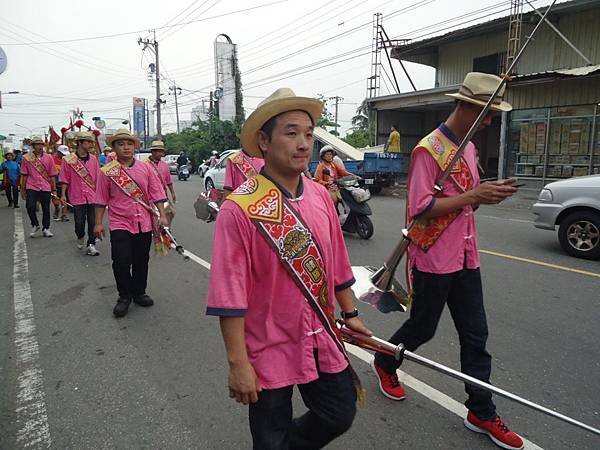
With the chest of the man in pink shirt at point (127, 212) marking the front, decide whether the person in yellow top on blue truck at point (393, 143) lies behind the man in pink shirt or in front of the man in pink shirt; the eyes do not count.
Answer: behind

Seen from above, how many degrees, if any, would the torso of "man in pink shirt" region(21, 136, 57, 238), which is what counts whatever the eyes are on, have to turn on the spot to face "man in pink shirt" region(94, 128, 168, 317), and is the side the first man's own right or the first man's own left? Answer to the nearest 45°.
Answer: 0° — they already face them

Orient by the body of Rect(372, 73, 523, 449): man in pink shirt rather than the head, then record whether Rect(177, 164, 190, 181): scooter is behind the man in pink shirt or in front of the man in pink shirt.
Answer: behind

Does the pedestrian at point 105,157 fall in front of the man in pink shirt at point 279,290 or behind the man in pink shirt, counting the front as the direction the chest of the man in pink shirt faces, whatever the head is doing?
behind

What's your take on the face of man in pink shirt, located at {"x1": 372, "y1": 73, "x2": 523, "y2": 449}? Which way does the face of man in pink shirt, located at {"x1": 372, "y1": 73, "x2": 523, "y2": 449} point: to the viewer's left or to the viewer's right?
to the viewer's right

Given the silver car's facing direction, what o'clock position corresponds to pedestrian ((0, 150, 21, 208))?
The pedestrian is roughly at 12 o'clock from the silver car.
